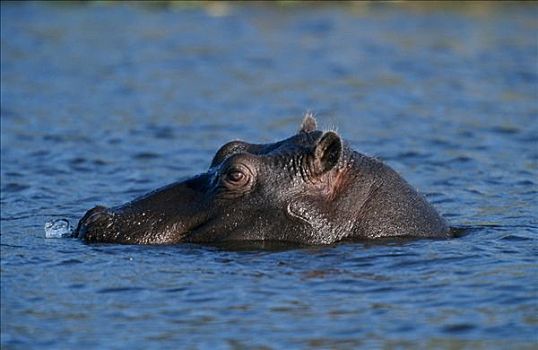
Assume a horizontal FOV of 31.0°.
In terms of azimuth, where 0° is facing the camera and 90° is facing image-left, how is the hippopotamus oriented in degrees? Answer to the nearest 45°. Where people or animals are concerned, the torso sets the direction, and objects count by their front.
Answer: approximately 90°
